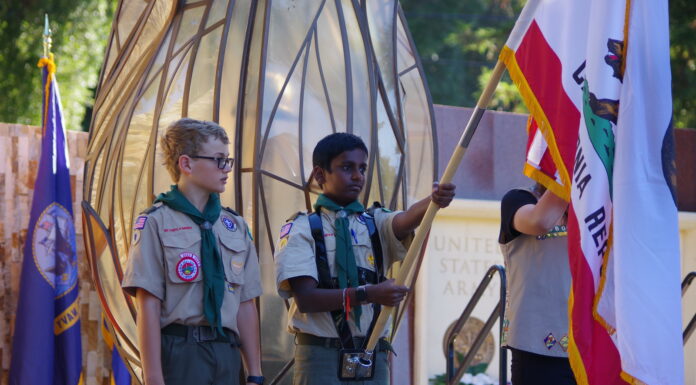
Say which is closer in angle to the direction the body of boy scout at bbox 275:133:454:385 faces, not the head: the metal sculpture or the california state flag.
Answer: the california state flag

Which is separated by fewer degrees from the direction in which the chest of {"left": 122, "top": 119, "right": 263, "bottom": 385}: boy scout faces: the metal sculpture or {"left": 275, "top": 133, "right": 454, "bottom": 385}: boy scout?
the boy scout

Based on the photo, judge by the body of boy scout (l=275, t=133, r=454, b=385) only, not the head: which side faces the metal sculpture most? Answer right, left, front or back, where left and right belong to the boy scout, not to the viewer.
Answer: back

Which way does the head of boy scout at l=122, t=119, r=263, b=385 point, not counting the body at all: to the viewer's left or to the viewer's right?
to the viewer's right

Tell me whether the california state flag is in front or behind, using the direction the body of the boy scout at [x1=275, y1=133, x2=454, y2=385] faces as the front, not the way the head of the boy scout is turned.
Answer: in front

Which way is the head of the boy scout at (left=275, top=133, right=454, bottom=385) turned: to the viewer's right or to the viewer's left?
to the viewer's right

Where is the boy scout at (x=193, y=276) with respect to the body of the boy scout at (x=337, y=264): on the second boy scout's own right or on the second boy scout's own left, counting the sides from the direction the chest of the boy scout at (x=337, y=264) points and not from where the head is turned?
on the second boy scout's own right

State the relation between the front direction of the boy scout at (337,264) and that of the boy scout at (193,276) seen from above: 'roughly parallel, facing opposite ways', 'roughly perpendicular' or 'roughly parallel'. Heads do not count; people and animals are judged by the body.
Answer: roughly parallel

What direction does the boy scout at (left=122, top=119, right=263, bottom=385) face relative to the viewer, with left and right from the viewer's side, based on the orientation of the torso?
facing the viewer and to the right of the viewer

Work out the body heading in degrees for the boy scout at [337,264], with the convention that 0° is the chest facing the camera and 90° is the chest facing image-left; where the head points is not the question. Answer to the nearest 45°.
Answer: approximately 315°

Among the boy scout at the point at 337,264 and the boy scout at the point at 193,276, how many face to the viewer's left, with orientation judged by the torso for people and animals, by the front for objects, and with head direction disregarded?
0

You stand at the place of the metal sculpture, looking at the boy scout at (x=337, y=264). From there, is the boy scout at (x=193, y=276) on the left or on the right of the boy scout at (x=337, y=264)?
right
